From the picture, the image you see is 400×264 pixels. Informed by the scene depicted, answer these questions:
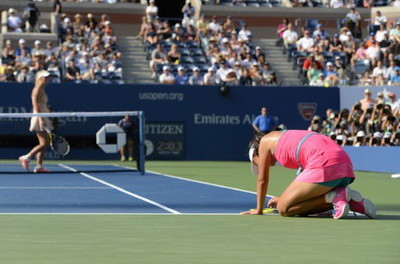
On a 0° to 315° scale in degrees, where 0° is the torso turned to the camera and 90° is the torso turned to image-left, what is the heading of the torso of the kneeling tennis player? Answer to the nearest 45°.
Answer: approximately 90°

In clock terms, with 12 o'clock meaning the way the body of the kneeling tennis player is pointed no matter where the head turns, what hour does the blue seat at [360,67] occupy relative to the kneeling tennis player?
The blue seat is roughly at 3 o'clock from the kneeling tennis player.

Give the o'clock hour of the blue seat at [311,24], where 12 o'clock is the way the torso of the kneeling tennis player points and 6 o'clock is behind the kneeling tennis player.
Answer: The blue seat is roughly at 3 o'clock from the kneeling tennis player.

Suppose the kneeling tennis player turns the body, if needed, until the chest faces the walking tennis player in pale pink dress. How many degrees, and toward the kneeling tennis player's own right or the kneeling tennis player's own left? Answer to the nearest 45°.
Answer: approximately 45° to the kneeling tennis player's own right

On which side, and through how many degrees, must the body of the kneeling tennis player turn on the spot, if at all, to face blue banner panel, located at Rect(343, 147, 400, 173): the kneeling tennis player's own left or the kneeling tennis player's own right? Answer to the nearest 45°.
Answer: approximately 90° to the kneeling tennis player's own right
